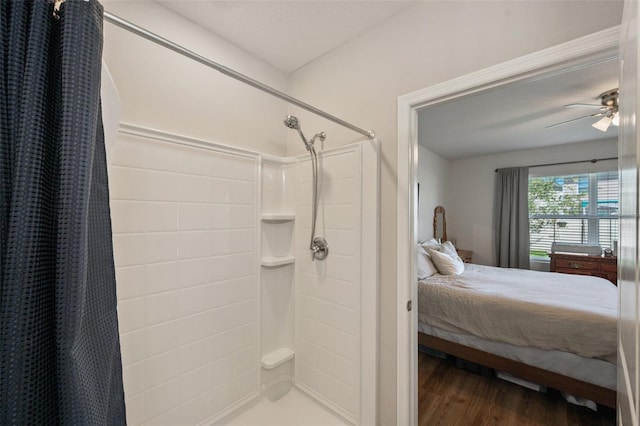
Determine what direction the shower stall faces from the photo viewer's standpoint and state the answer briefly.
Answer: facing the viewer and to the right of the viewer

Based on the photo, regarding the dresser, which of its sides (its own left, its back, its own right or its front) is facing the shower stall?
front

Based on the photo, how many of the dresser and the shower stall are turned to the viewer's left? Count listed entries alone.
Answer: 0

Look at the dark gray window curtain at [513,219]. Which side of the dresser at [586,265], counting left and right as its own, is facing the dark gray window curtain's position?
right

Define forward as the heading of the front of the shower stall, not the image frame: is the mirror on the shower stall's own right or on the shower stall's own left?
on the shower stall's own left

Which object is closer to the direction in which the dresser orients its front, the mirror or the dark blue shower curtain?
the dark blue shower curtain

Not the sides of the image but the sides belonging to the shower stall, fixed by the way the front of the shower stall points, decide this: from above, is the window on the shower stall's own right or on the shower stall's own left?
on the shower stall's own left

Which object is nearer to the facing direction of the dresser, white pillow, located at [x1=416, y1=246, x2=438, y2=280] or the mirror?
the white pillow

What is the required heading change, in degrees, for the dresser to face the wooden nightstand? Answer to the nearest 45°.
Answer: approximately 90° to its right

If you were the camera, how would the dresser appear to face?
facing the viewer
